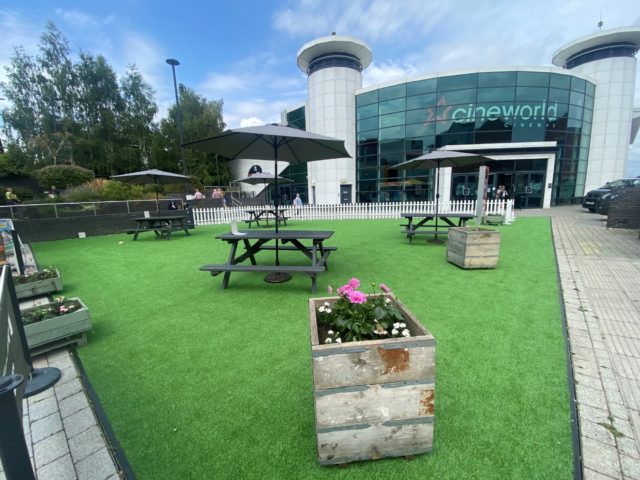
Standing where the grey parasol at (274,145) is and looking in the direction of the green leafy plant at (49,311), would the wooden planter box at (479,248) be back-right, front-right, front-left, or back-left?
back-left

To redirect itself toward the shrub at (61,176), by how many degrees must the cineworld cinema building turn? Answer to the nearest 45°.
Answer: approximately 45° to its right

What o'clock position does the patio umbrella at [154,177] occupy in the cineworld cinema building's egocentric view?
The patio umbrella is roughly at 1 o'clock from the cineworld cinema building.

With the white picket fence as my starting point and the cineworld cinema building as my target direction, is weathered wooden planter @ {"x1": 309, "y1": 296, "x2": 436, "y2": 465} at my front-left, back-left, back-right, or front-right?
back-right

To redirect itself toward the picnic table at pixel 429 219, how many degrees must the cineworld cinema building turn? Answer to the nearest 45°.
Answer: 0° — it already faces it

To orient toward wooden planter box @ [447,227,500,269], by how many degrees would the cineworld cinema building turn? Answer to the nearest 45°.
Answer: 0° — it already faces it

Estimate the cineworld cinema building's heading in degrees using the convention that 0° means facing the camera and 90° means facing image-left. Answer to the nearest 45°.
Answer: approximately 0°

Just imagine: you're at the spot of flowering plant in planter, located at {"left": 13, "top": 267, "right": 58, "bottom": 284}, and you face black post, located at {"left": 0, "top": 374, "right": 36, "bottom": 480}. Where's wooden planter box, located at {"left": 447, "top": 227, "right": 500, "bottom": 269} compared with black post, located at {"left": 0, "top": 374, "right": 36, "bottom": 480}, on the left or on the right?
left

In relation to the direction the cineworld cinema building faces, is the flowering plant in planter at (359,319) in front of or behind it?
in front

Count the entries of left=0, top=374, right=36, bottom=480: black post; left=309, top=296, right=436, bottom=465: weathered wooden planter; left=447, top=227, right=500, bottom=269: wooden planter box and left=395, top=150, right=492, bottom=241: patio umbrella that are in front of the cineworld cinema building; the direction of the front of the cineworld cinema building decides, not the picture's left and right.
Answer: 4

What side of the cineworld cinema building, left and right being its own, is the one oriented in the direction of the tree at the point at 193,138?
right

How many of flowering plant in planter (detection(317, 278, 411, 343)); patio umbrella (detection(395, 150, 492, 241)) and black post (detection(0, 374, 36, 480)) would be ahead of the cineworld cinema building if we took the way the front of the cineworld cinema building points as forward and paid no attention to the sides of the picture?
3

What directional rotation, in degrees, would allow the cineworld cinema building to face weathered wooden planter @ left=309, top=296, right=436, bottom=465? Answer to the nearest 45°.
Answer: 0° — it already faces it

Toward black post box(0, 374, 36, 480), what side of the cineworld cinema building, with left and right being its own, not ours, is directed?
front

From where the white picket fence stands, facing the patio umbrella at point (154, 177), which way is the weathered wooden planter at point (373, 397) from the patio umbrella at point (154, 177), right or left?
left

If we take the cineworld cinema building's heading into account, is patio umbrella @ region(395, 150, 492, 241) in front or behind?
in front

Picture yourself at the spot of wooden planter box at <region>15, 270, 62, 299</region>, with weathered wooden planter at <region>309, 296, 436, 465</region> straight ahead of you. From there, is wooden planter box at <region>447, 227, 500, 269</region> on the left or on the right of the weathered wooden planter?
left
